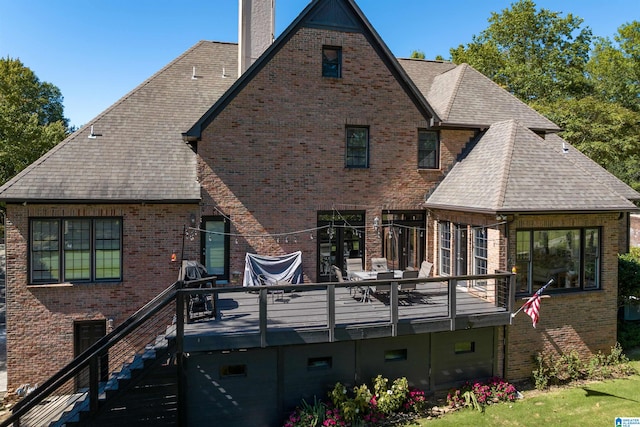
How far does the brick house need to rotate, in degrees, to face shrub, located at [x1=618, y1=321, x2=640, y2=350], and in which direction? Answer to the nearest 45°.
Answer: approximately 90° to its right

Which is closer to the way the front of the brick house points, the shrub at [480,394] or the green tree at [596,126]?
the green tree

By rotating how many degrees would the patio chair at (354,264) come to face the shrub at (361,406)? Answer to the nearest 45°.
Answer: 0° — it already faces it

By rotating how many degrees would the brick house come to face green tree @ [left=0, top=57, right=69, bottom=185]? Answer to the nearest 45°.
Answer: approximately 45° to its left

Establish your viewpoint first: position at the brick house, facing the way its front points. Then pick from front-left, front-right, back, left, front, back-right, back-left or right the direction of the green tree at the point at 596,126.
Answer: front-right

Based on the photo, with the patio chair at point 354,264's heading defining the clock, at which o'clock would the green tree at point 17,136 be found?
The green tree is roughly at 4 o'clock from the patio chair.

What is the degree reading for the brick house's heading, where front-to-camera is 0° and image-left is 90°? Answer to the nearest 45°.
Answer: approximately 180°
